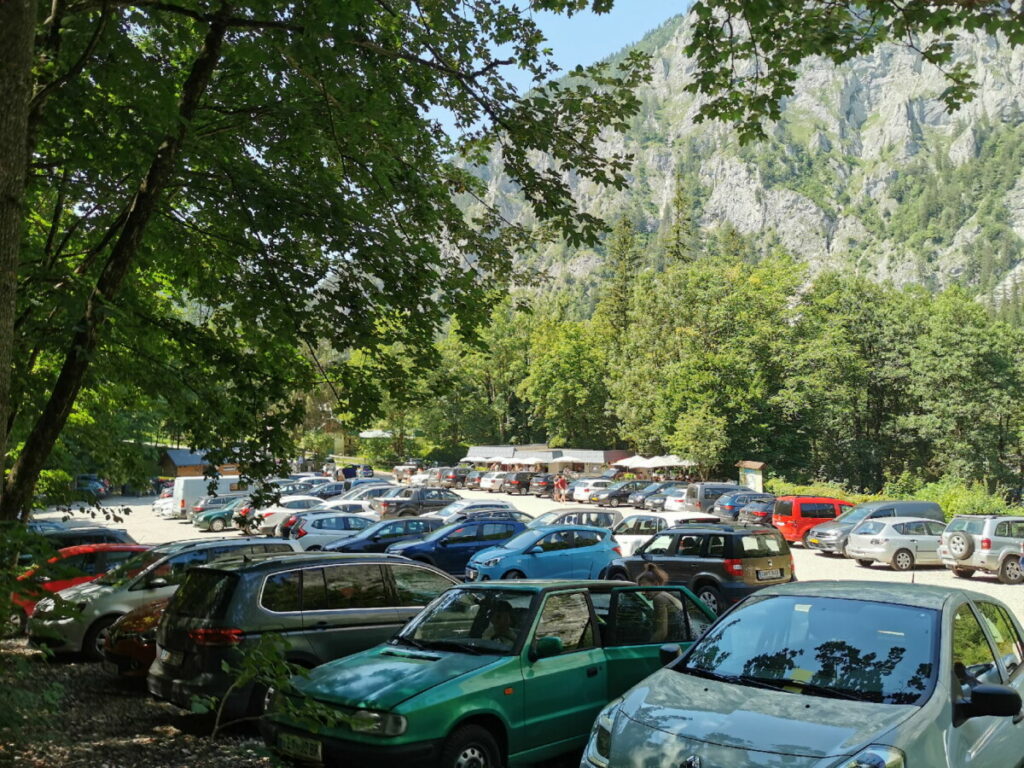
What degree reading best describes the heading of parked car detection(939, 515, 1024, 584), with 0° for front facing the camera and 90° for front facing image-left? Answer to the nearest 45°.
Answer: approximately 225°

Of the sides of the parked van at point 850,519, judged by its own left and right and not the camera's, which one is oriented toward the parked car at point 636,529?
front

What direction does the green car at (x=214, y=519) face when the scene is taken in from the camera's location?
facing the viewer and to the left of the viewer

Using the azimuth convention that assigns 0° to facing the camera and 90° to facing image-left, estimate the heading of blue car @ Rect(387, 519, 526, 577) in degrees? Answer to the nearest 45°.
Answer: approximately 45°

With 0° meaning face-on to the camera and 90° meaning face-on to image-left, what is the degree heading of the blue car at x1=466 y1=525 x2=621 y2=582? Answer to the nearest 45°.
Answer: approximately 45°

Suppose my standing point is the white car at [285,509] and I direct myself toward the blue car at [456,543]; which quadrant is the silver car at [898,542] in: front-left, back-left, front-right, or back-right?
front-left

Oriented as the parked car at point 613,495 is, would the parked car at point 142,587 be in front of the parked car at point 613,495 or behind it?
in front

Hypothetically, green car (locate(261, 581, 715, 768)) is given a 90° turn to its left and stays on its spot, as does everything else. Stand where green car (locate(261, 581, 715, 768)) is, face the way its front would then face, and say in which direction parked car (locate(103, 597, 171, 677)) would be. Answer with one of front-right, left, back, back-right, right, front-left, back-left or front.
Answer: back

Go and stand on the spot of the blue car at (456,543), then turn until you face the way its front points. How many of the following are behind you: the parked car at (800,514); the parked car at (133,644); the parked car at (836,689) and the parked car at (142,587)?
1

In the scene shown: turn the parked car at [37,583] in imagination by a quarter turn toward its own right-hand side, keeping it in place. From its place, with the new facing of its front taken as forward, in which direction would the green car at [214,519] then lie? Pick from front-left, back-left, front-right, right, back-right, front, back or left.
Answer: front-right
